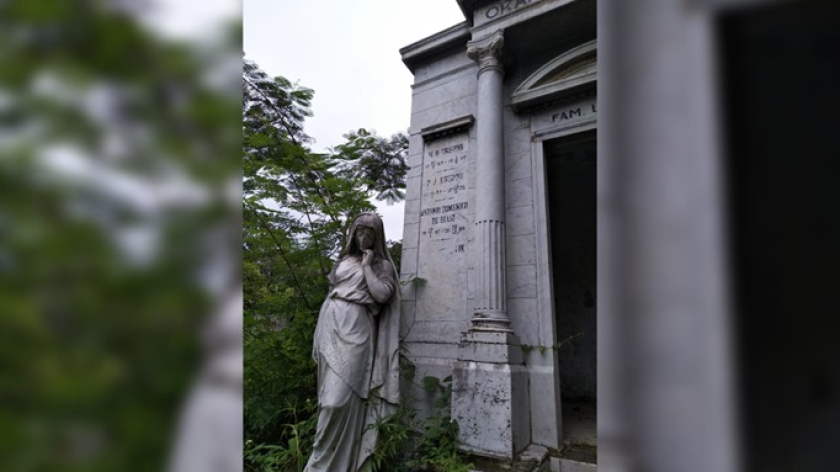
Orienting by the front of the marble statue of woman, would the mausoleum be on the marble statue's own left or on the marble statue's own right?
on the marble statue's own left
